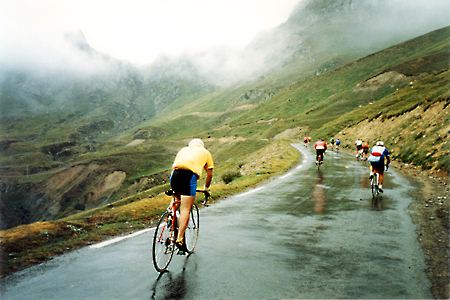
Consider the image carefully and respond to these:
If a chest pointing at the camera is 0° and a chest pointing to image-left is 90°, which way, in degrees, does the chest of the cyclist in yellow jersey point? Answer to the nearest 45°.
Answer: approximately 225°

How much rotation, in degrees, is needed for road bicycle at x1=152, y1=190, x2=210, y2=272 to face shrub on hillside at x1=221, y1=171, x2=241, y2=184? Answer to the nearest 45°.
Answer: approximately 45° to its left

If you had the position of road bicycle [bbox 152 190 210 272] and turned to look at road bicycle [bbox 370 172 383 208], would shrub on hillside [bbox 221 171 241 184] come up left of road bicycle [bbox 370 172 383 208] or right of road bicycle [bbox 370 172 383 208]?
left

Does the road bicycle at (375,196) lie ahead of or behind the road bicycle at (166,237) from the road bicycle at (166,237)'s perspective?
ahead

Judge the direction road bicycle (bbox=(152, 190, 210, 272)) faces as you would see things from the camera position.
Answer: facing away from the viewer and to the right of the viewer
